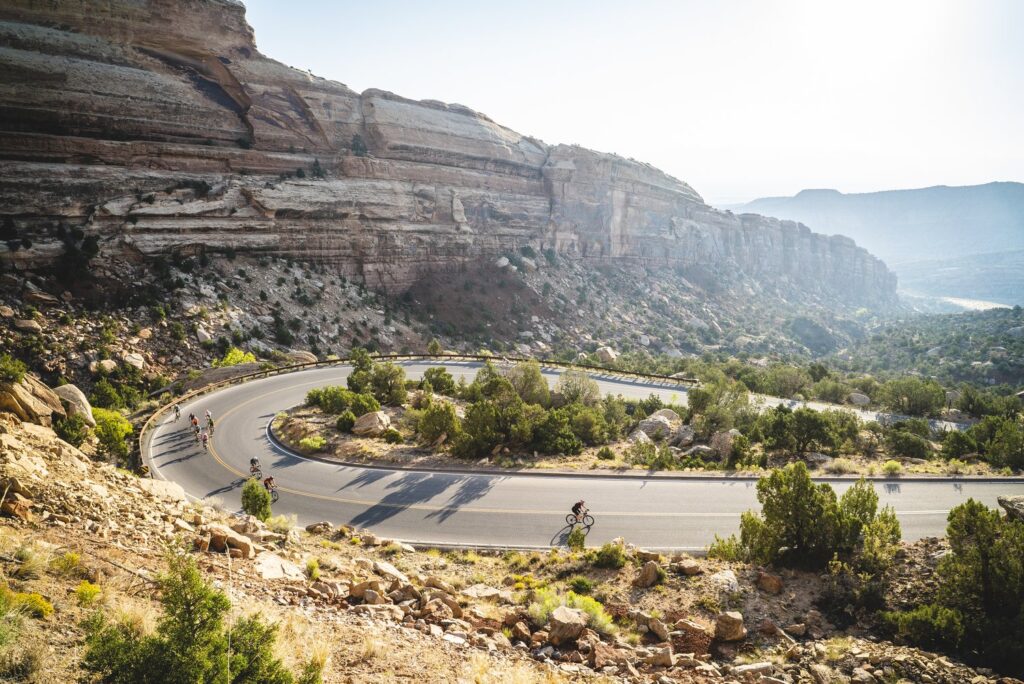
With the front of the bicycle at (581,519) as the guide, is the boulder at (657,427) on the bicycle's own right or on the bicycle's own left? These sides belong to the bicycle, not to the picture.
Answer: on the bicycle's own left

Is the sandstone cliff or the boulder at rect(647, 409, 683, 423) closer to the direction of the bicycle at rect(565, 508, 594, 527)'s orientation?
the boulder

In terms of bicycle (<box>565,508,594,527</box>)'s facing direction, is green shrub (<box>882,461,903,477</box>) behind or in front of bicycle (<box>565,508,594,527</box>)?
in front

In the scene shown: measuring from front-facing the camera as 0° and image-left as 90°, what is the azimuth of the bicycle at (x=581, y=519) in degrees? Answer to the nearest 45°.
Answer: approximately 270°

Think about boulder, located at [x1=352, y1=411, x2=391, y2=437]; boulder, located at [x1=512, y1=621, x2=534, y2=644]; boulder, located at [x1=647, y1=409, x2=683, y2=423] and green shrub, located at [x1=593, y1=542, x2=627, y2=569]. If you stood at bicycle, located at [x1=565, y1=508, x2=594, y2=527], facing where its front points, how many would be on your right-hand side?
2

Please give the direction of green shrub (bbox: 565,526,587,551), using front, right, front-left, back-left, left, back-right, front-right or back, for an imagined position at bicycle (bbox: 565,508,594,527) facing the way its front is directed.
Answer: right

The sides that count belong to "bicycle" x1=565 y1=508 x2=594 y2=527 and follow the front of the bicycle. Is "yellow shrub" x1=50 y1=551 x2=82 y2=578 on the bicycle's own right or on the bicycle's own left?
on the bicycle's own right
